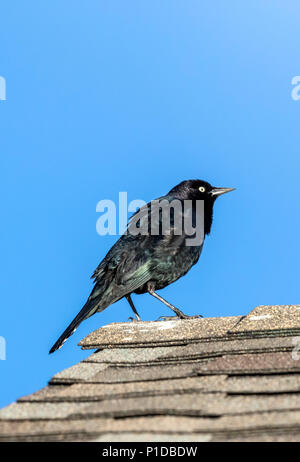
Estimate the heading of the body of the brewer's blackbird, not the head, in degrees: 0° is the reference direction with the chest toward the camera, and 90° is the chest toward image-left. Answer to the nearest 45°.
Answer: approximately 270°
